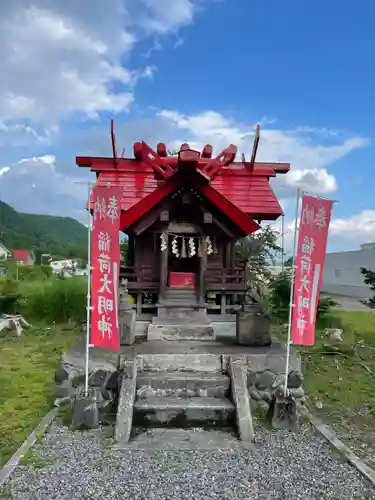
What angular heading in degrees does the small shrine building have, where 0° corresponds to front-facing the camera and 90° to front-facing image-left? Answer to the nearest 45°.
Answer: approximately 0°

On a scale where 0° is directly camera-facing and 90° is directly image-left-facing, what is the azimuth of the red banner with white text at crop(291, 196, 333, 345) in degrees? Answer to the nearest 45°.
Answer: approximately 0°

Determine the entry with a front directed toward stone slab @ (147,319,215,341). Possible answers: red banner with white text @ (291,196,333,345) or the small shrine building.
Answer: the small shrine building

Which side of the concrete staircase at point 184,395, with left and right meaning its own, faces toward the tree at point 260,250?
back

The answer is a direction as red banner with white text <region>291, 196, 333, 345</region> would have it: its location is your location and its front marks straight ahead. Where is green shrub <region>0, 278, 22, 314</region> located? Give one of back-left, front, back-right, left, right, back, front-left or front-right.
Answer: back-right
